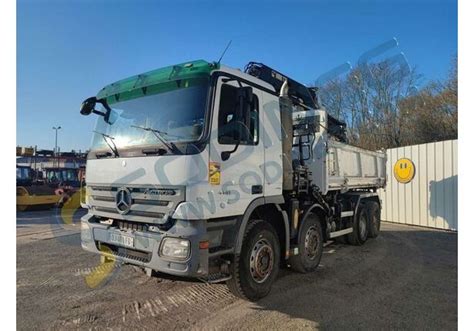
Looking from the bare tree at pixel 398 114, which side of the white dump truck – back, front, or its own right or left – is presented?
back

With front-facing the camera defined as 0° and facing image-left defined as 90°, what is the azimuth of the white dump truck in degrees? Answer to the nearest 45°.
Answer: approximately 45°
